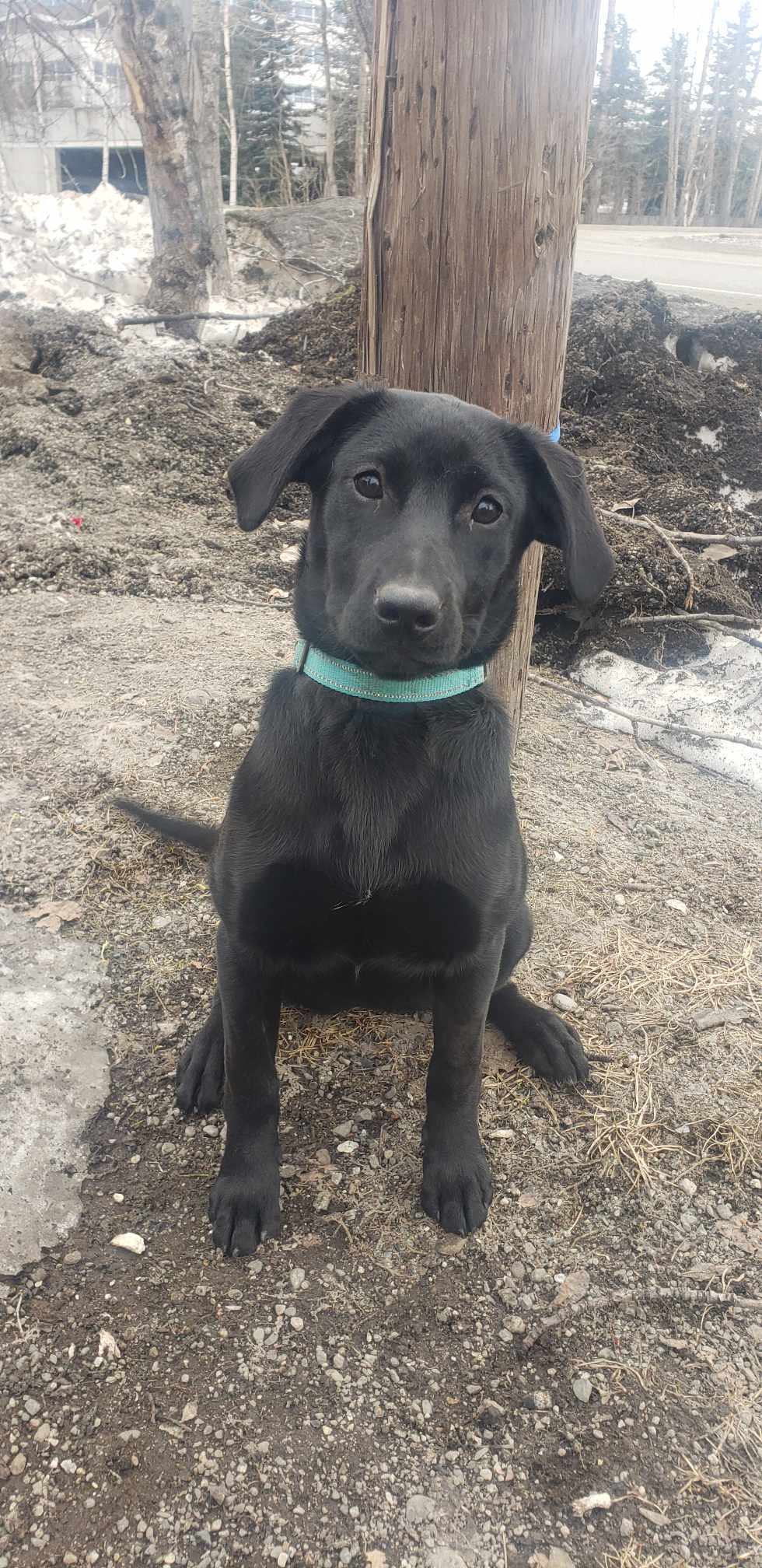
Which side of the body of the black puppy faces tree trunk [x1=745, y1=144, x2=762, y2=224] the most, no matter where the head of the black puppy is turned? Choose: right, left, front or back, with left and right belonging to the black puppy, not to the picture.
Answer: back

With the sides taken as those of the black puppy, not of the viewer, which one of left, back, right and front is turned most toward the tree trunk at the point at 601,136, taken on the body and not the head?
back

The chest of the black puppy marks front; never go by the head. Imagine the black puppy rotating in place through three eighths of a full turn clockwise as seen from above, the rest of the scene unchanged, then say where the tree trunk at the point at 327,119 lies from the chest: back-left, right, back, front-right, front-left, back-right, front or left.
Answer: front-right

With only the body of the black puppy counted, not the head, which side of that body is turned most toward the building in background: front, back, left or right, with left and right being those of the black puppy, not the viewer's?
back

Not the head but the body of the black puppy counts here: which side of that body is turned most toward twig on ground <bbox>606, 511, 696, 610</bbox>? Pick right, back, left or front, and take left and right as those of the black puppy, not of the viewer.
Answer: back

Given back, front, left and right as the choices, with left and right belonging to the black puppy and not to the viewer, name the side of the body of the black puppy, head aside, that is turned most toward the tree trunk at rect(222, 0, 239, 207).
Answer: back

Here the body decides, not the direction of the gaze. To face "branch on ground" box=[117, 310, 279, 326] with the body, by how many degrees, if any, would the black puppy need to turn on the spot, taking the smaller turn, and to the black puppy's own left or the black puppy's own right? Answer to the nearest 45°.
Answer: approximately 180°

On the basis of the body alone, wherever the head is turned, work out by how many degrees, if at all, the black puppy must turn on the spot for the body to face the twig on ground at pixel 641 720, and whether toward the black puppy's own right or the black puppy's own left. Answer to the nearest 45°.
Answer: approximately 135° to the black puppy's own left

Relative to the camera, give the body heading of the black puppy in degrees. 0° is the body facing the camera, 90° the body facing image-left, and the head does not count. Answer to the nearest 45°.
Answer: approximately 0°

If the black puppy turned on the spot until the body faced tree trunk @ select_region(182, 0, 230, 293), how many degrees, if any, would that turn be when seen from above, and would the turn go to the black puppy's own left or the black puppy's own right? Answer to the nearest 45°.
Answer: approximately 180°

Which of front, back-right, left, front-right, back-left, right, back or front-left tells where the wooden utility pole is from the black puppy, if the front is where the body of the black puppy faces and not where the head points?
back
